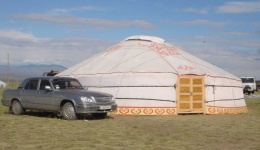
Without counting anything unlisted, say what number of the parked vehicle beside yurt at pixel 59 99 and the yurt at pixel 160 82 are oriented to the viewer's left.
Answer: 0

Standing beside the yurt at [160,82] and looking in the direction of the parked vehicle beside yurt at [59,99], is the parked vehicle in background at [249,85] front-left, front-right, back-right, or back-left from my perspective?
back-right

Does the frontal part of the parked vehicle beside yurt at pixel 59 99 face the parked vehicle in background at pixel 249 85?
no

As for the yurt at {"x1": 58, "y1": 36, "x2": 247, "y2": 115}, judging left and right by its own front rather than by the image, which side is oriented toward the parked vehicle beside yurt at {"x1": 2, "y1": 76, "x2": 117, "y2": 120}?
right

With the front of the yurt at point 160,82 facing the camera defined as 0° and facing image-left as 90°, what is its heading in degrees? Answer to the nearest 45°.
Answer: approximately 315°

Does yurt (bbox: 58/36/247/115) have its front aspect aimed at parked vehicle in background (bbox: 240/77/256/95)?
no

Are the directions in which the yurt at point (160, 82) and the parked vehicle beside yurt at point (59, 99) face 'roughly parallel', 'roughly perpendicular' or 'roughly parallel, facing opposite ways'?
roughly parallel

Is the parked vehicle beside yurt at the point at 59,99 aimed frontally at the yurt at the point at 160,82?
no
